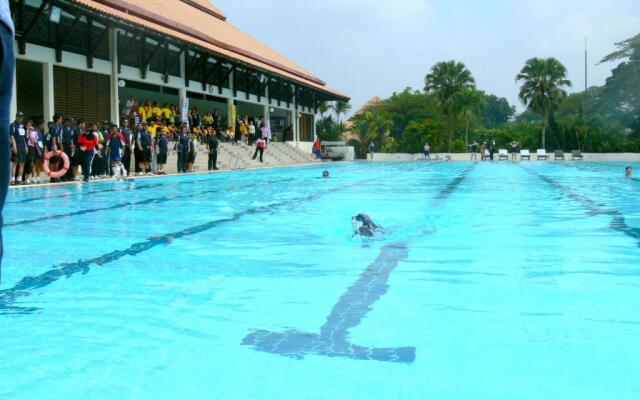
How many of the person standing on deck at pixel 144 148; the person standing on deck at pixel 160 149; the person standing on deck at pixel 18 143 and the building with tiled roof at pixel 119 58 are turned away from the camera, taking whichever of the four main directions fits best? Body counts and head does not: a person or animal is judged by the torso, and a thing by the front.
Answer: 0

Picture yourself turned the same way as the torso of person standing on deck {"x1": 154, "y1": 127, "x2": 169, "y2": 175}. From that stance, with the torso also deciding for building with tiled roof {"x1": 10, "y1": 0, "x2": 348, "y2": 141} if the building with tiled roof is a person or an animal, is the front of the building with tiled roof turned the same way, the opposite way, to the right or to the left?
the same way

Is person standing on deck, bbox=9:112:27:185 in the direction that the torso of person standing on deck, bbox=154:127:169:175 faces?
no

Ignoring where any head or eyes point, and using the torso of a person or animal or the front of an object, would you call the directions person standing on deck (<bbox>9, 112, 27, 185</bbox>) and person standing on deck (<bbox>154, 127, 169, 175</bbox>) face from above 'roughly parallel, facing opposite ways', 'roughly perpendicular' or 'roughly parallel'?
roughly parallel

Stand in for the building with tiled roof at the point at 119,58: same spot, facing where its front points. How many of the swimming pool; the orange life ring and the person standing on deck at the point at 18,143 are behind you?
0

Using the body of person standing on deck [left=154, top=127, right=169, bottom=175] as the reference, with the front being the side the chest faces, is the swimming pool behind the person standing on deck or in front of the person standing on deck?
in front

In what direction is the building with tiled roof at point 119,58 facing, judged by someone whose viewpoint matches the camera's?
facing the viewer and to the right of the viewer

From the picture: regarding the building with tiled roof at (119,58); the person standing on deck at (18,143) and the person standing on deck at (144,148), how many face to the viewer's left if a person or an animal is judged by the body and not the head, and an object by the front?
0

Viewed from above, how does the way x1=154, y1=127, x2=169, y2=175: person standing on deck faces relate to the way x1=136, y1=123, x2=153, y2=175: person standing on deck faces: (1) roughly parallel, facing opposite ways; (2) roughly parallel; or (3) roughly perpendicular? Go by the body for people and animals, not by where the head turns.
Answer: roughly parallel

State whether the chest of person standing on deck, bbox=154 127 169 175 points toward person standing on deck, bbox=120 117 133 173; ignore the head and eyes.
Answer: no

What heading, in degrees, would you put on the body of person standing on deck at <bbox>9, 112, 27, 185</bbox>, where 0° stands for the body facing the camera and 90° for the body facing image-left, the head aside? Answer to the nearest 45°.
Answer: approximately 315°

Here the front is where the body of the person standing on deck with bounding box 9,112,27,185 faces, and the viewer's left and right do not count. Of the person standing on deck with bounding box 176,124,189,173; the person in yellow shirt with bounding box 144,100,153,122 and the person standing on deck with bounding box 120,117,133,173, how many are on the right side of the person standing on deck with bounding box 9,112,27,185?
0
